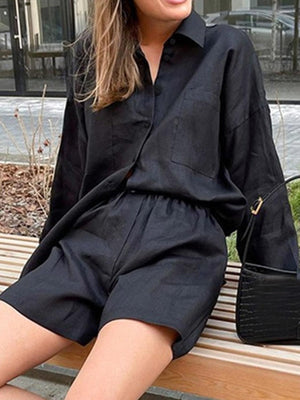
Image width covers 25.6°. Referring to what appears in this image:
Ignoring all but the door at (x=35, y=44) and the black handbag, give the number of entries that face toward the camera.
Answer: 2

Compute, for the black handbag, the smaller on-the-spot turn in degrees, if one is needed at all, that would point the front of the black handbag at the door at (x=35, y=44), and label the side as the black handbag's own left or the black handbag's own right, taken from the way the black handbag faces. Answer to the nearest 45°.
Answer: approximately 135° to the black handbag's own right

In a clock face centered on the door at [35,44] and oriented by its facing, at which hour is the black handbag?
The black handbag is roughly at 12 o'clock from the door.

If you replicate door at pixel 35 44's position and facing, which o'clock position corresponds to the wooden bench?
The wooden bench is roughly at 12 o'clock from the door.

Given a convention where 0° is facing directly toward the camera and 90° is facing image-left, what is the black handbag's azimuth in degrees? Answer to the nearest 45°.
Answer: approximately 0°

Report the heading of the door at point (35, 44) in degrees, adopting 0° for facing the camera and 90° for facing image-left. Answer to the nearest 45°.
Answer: approximately 0°

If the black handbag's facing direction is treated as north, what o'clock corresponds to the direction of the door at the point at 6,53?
The door is roughly at 5 o'clock from the black handbag.
